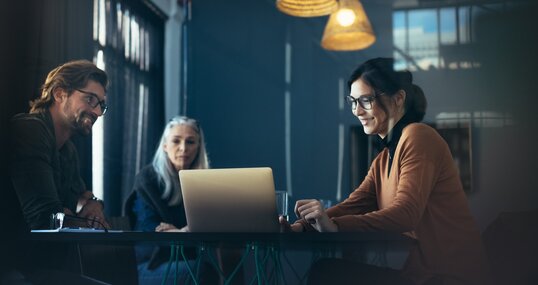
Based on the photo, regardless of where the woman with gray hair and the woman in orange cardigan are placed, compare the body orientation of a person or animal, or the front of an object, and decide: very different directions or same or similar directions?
very different directions

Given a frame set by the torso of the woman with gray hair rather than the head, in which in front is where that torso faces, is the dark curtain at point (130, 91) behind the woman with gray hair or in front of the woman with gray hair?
behind

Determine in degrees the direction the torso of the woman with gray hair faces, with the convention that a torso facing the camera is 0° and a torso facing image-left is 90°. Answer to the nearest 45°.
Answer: approximately 315°

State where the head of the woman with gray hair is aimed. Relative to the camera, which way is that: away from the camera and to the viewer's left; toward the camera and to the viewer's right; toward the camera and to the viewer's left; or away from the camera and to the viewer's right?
toward the camera and to the viewer's right

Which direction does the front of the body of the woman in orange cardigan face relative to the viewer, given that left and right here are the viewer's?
facing to the left of the viewer

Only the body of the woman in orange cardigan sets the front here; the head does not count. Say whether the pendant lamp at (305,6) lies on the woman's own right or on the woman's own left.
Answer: on the woman's own right

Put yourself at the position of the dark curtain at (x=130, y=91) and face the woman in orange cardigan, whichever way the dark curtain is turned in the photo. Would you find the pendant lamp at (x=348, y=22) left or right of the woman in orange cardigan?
left

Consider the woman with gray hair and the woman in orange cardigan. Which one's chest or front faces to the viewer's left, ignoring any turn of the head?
the woman in orange cardigan

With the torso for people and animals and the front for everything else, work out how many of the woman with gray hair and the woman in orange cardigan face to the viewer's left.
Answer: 1
